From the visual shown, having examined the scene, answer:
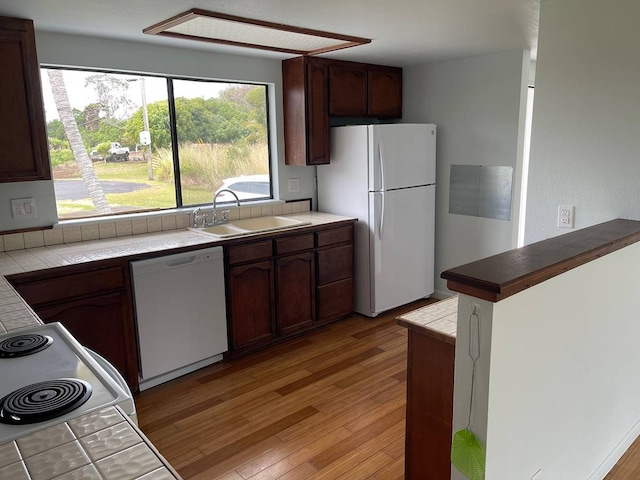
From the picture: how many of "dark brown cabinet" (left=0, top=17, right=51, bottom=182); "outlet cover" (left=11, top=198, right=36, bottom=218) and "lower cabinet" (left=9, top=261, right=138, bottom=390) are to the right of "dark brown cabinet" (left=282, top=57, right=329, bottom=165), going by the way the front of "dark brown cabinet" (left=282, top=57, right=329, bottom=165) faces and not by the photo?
3

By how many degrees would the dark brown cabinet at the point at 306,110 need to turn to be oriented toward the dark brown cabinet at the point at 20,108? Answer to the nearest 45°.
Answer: approximately 90° to its right

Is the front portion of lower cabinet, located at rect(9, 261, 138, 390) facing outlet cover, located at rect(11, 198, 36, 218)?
no

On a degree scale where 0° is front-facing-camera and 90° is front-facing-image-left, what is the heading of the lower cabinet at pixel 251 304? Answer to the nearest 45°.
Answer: approximately 315°

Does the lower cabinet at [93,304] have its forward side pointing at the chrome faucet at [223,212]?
no

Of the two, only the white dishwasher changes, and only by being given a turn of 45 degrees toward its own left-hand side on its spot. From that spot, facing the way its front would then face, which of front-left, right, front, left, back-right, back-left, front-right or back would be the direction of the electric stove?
right

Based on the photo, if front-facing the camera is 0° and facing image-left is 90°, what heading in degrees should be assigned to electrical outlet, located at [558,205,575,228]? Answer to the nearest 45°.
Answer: approximately 0°

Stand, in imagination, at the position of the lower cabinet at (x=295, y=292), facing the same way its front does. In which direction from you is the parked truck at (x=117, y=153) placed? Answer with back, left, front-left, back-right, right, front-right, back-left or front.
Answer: back-right

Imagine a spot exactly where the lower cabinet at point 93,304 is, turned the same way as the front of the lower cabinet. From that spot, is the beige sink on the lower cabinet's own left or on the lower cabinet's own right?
on the lower cabinet's own left

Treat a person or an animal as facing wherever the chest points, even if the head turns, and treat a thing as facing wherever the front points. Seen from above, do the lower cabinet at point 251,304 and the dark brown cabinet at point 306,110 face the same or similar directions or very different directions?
same or similar directions

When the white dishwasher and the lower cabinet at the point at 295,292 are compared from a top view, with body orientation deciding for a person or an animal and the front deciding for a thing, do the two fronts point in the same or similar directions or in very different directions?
same or similar directions

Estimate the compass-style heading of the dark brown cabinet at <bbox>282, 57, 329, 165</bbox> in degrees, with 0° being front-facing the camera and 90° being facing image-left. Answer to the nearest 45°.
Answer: approximately 315°

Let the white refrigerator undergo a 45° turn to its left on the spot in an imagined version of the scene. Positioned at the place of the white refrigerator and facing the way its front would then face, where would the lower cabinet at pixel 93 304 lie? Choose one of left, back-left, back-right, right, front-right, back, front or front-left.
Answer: back-right

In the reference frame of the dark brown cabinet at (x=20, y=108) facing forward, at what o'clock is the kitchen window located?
The kitchen window is roughly at 8 o'clock from the dark brown cabinet.

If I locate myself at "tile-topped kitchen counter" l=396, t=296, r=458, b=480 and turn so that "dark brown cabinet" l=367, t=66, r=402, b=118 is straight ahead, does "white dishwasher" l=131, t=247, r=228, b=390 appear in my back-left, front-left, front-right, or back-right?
front-left

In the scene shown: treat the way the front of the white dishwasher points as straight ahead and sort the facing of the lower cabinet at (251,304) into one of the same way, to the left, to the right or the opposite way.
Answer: the same way

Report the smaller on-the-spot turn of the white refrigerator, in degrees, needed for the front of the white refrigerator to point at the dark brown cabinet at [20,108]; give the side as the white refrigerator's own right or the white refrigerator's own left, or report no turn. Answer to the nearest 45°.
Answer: approximately 90° to the white refrigerator's own right
